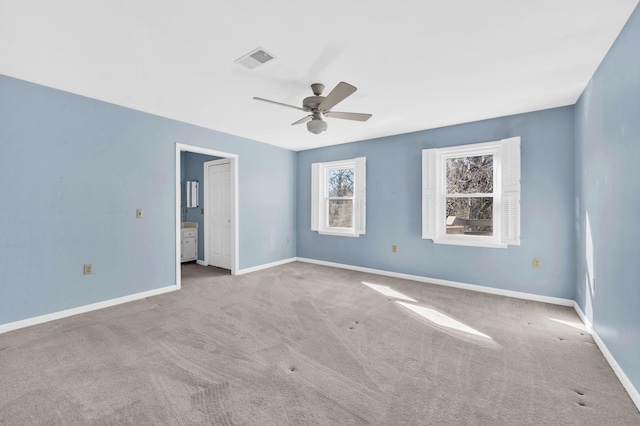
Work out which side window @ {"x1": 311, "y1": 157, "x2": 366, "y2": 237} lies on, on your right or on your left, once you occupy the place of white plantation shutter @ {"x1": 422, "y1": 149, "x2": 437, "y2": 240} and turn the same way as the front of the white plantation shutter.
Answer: on your right

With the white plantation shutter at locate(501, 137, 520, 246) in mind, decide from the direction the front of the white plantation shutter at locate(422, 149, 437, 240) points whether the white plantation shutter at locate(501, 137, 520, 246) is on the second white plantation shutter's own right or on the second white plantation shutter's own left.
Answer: on the second white plantation shutter's own left

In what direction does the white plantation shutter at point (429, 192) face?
toward the camera

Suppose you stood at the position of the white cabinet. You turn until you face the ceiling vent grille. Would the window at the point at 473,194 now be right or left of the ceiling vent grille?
left

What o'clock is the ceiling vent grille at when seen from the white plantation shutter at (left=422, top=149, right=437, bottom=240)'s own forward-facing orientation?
The ceiling vent grille is roughly at 1 o'clock from the white plantation shutter.

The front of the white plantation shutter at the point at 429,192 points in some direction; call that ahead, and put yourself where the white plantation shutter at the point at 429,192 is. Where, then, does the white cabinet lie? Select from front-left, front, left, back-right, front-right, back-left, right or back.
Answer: right
